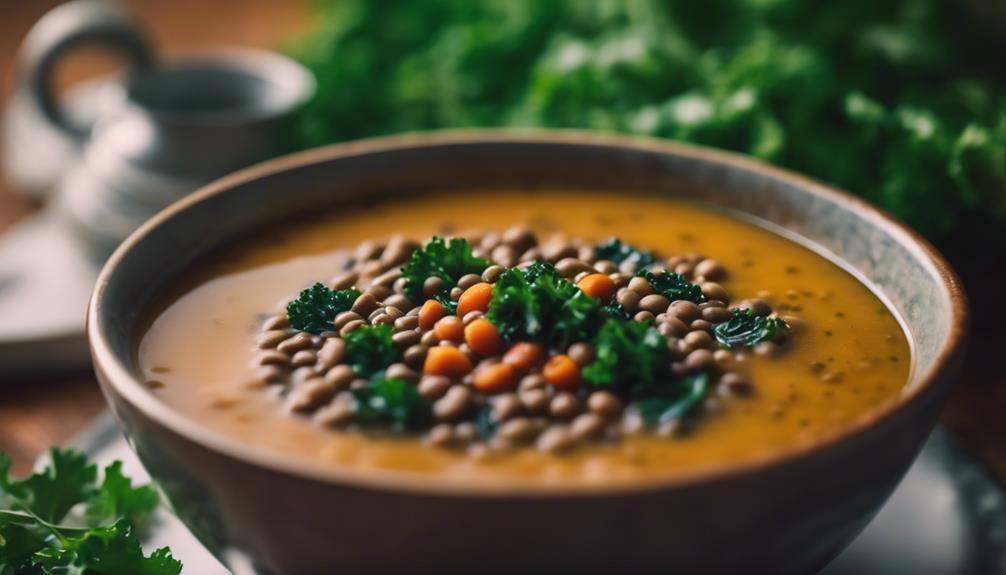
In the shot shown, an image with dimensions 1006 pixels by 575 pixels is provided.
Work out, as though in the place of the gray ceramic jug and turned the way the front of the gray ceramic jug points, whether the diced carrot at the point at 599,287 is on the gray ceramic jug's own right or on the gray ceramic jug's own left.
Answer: on the gray ceramic jug's own right

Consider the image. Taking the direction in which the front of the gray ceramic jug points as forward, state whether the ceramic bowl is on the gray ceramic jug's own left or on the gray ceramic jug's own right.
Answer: on the gray ceramic jug's own right

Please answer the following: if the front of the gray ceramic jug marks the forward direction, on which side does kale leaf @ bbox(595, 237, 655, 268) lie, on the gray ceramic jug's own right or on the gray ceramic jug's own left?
on the gray ceramic jug's own right

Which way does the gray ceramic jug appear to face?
to the viewer's right

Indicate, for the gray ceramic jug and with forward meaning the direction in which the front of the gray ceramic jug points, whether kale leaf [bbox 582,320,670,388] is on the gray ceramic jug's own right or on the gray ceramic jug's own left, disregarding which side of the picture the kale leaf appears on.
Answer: on the gray ceramic jug's own right

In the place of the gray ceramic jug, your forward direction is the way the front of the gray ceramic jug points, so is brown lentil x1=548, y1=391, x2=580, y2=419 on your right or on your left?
on your right

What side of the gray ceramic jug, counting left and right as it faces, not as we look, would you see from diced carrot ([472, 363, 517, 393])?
right
